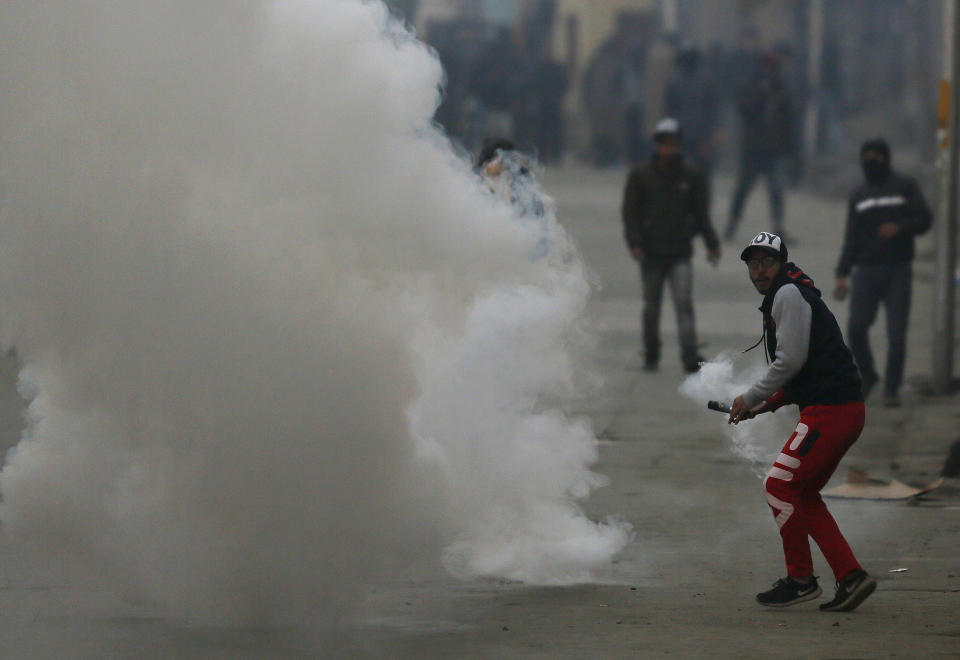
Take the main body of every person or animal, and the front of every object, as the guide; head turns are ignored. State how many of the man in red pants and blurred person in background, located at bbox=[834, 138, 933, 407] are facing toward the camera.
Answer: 1

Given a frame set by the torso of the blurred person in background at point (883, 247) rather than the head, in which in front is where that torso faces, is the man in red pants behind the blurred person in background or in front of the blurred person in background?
in front

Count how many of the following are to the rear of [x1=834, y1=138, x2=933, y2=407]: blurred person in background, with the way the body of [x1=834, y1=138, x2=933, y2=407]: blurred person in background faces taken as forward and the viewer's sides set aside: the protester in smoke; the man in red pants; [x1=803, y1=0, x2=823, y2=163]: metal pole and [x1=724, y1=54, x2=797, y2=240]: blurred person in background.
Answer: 2

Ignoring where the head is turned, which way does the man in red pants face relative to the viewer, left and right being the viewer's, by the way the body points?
facing to the left of the viewer

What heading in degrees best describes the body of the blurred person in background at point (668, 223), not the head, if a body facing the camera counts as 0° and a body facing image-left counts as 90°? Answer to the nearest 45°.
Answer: approximately 0°

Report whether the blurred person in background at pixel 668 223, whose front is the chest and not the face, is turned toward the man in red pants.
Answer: yes

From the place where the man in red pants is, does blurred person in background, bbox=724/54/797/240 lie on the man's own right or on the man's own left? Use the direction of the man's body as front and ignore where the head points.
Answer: on the man's own right

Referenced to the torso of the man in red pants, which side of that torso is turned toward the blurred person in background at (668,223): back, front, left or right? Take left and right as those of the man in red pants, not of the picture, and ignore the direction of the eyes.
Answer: right

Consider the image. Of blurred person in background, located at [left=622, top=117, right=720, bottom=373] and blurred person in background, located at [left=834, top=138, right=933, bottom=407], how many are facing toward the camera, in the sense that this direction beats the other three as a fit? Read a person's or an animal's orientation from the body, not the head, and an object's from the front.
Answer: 2

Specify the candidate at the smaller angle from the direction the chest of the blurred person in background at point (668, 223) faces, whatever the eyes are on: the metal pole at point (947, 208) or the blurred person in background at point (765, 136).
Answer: the metal pole

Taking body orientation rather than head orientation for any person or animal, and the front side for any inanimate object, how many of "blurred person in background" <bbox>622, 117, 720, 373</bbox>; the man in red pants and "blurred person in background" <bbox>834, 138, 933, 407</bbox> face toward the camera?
2
